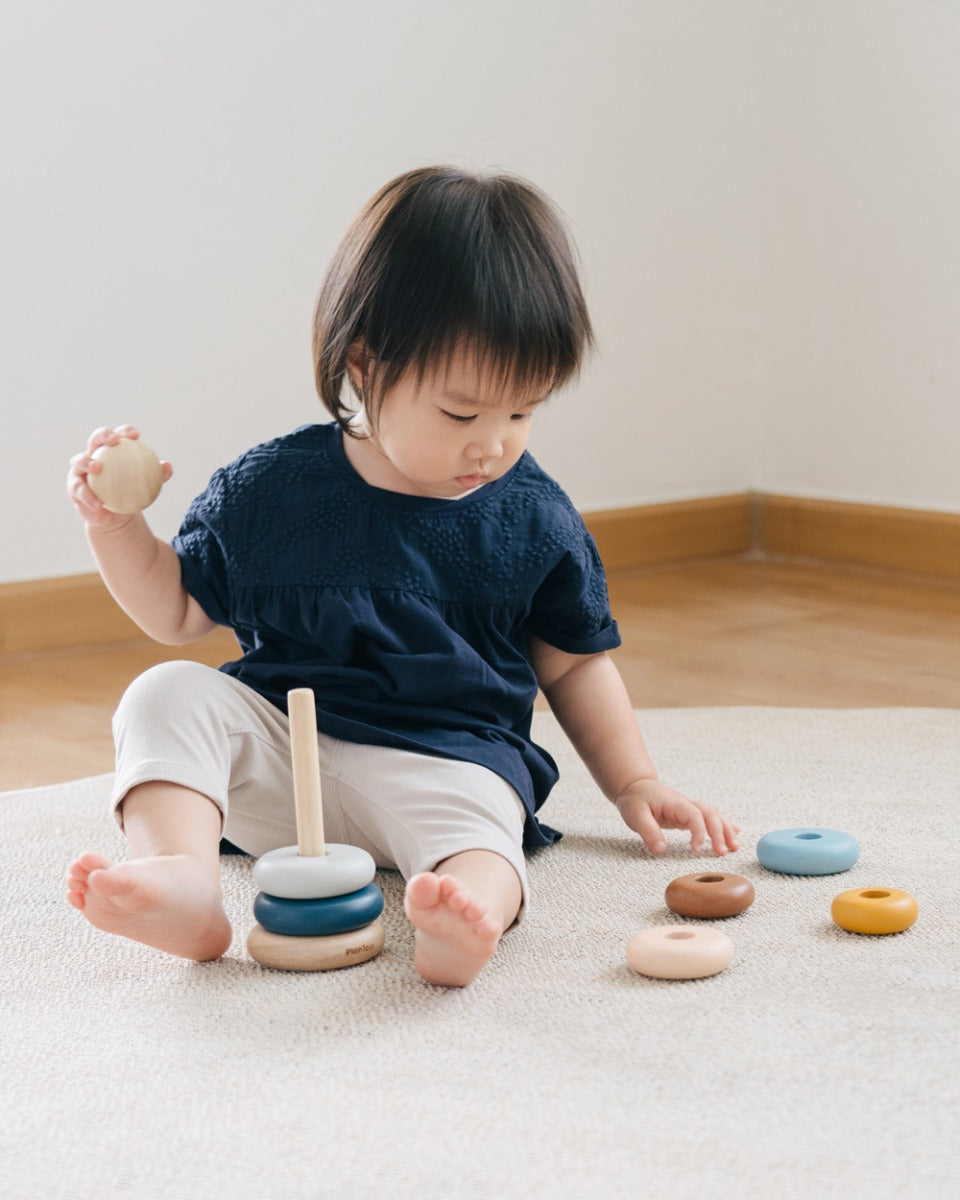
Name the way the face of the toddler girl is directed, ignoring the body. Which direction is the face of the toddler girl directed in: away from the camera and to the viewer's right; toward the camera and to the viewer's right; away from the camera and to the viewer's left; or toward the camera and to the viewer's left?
toward the camera and to the viewer's right

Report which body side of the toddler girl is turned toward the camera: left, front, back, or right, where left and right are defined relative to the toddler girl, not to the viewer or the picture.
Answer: front
